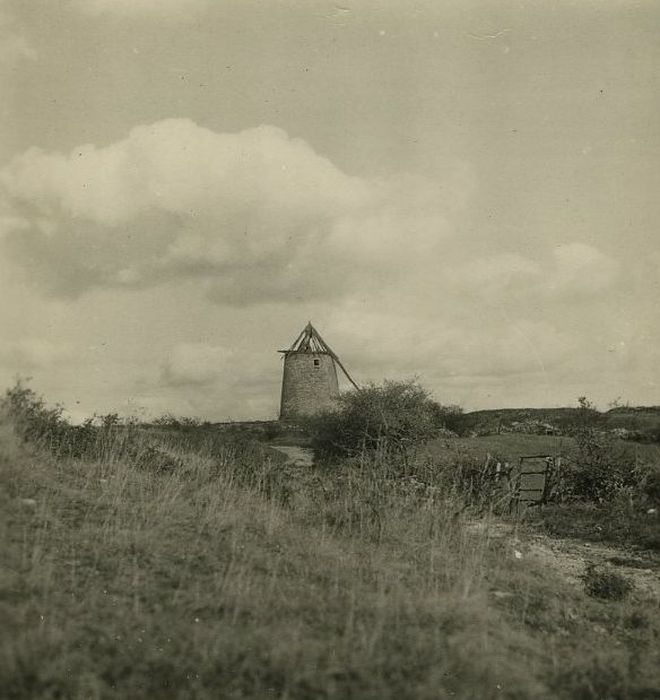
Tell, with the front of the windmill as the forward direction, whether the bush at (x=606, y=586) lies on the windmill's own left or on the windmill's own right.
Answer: on the windmill's own left

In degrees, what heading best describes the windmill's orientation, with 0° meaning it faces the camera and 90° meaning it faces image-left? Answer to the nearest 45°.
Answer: approximately 90°
